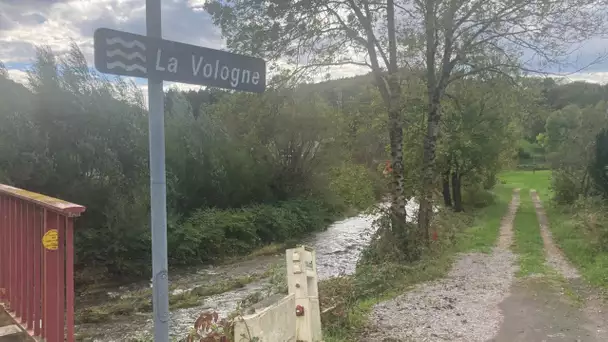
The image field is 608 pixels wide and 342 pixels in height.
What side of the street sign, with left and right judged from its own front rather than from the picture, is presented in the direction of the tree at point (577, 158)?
left

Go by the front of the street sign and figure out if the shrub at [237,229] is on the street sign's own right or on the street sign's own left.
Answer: on the street sign's own left

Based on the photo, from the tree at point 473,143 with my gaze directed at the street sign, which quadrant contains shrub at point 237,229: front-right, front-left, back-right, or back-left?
front-right

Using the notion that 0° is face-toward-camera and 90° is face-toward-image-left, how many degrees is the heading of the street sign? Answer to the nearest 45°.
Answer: approximately 315°

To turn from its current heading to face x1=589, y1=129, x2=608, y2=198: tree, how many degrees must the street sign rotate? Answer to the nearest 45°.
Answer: approximately 90° to its left

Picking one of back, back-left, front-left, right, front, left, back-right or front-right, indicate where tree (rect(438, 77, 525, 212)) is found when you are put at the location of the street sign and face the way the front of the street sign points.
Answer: left

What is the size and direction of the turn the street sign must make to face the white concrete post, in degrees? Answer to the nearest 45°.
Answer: approximately 90° to its left
